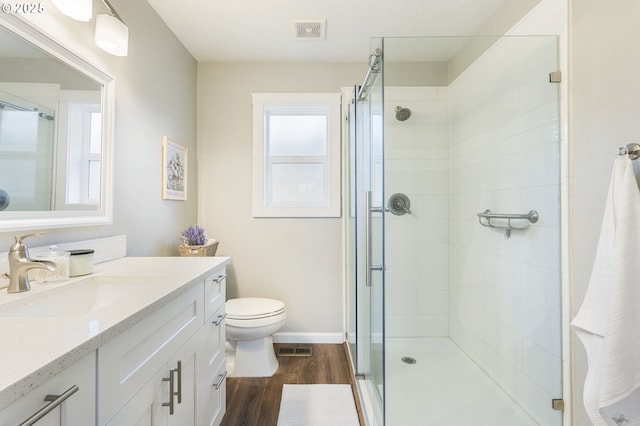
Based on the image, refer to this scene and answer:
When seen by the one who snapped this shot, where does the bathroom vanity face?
facing the viewer and to the right of the viewer

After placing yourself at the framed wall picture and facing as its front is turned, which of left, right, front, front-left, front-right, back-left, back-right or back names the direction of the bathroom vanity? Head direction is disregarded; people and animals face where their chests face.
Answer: front-right

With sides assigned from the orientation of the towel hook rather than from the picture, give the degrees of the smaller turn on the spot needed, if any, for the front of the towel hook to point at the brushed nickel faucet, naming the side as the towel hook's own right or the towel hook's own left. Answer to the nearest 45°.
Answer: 0° — it already faces it

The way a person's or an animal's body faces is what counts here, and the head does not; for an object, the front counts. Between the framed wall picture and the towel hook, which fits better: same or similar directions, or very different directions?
very different directions

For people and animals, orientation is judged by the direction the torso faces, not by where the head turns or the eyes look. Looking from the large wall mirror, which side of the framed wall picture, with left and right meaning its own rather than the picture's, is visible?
right

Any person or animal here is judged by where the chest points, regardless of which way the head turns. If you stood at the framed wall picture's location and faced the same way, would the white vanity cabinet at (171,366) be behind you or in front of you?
in front

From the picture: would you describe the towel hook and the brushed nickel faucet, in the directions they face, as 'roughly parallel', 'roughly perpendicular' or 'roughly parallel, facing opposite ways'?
roughly parallel, facing opposite ways

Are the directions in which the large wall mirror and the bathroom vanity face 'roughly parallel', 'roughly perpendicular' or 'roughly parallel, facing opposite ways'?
roughly parallel

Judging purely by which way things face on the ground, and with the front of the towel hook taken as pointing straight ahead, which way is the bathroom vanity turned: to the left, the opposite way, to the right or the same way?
the opposite way

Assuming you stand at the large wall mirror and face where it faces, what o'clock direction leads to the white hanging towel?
The white hanging towel is roughly at 12 o'clock from the large wall mirror.

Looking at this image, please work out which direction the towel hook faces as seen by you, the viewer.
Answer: facing the viewer and to the left of the viewer

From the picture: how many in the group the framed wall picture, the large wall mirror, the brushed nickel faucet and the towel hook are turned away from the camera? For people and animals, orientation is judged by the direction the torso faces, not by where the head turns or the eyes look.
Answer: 0

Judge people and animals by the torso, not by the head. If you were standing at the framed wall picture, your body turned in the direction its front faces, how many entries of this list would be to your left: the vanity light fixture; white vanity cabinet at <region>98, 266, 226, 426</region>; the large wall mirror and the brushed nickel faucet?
0

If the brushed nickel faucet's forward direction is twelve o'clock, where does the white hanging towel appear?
The white hanging towel is roughly at 12 o'clock from the brushed nickel faucet.

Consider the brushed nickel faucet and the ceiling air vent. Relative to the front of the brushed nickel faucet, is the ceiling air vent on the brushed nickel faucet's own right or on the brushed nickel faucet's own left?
on the brushed nickel faucet's own left

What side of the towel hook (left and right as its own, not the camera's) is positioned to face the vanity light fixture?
front

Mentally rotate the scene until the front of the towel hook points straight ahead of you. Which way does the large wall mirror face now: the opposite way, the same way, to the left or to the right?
the opposite way

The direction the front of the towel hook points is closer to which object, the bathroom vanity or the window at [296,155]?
the bathroom vanity

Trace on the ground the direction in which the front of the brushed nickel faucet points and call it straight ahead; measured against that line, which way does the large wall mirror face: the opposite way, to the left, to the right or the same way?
the same way

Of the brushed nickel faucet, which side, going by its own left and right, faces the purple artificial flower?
left
